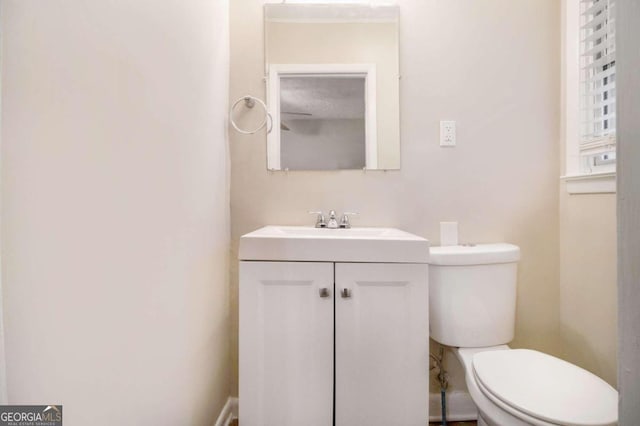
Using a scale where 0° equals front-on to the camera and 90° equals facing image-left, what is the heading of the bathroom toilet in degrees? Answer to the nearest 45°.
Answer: approximately 315°

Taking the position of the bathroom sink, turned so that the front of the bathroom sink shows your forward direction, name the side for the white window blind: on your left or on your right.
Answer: on your left

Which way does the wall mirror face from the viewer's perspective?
toward the camera

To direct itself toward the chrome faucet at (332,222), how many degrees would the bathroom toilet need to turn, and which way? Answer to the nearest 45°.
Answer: approximately 135° to its right

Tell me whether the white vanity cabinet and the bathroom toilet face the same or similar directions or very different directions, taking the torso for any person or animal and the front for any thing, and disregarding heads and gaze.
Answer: same or similar directions

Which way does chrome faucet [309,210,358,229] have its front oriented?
toward the camera

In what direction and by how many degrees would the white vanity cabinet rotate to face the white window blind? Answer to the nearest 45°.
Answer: approximately 90° to its left
